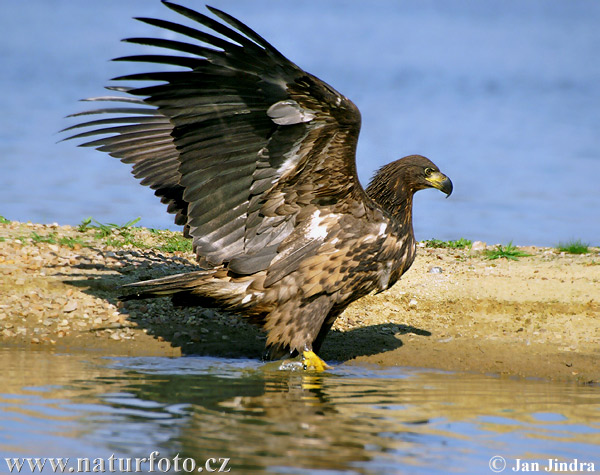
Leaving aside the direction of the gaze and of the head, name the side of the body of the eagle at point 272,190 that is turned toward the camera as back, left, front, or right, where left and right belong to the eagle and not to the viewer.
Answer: right

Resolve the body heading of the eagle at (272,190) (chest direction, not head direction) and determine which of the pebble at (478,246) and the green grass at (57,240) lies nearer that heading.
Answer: the pebble

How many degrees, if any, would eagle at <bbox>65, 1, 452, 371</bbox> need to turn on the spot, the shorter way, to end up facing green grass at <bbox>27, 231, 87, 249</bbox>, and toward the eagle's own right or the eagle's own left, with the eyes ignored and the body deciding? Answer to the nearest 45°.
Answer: approximately 135° to the eagle's own left

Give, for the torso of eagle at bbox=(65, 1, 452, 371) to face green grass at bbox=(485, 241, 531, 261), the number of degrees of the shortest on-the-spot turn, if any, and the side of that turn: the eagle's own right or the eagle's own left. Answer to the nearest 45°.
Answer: approximately 45° to the eagle's own left

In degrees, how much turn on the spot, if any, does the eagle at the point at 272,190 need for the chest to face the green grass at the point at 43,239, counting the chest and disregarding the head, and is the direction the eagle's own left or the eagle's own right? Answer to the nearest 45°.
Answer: approximately 135° to the eagle's own left

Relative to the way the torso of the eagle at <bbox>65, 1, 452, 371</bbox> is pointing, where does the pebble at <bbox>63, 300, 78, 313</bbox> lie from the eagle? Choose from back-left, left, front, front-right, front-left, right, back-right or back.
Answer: back-left

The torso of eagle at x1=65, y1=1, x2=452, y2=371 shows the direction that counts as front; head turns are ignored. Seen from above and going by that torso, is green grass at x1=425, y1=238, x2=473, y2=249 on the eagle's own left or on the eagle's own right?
on the eagle's own left

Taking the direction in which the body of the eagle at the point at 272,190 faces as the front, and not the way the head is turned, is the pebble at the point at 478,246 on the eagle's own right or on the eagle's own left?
on the eagle's own left
